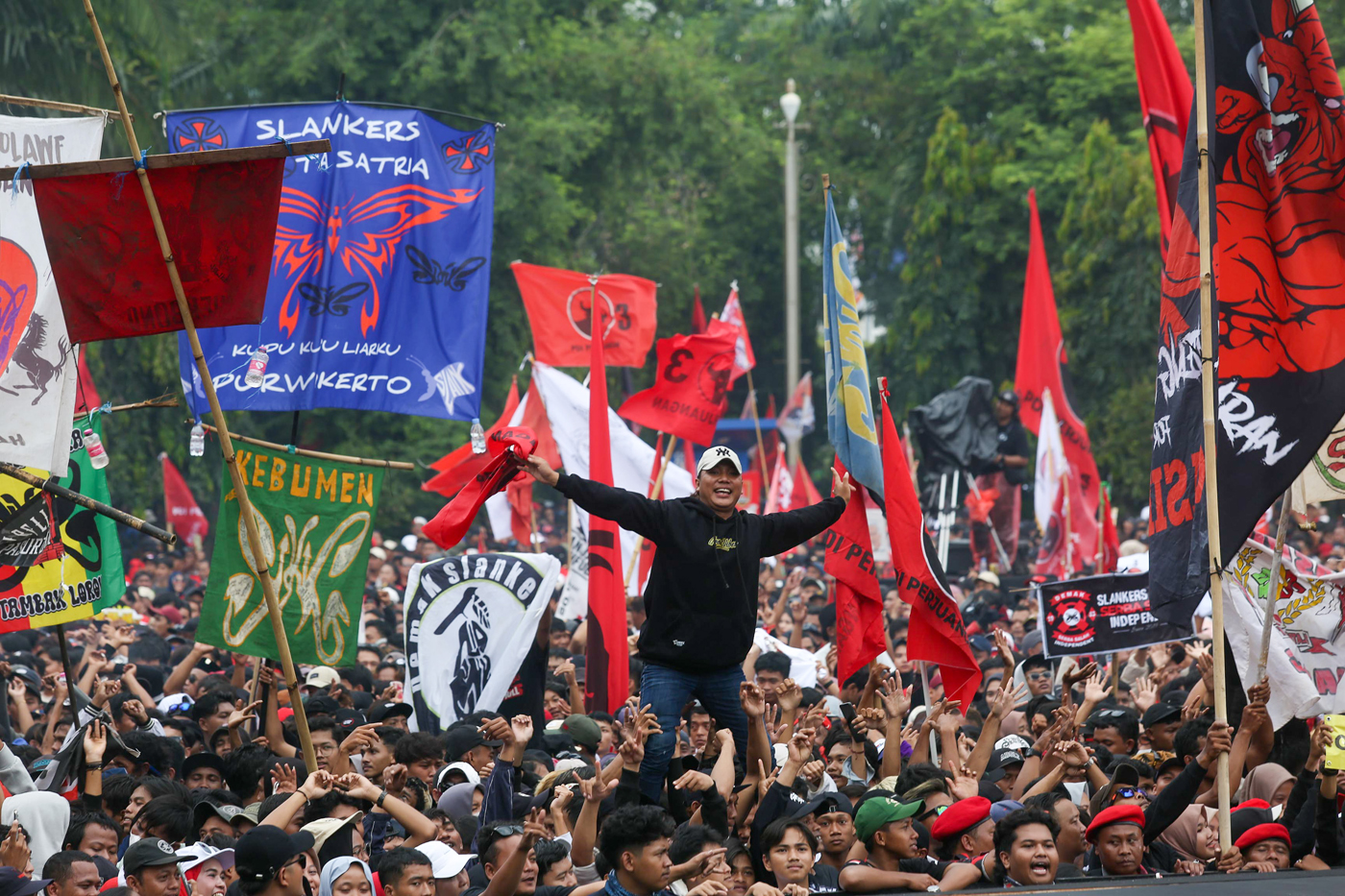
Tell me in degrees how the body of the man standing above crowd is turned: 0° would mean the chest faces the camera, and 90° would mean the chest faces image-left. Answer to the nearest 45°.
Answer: approximately 0°

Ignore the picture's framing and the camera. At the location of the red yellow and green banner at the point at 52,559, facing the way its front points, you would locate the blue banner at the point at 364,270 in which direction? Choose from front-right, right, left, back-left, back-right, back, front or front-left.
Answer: left

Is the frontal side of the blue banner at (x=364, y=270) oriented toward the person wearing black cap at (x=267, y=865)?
yes

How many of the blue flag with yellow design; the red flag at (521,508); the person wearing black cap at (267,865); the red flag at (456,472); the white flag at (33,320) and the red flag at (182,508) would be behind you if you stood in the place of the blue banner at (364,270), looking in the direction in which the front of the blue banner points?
3

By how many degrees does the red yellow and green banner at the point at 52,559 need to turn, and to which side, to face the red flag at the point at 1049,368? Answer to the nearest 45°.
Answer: approximately 135° to its left

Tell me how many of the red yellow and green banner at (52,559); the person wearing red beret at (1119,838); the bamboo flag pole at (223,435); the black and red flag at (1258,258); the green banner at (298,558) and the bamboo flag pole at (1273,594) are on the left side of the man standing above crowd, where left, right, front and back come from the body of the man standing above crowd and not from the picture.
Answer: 3

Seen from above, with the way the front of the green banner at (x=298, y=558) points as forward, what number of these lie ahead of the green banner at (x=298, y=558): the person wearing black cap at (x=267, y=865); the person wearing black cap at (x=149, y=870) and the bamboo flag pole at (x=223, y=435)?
3

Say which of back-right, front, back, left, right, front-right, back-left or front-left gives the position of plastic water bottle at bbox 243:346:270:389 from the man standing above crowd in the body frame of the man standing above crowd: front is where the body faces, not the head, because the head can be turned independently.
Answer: back-right

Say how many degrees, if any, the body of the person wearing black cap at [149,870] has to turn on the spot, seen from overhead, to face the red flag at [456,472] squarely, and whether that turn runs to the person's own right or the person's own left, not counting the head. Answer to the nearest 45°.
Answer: approximately 135° to the person's own left
